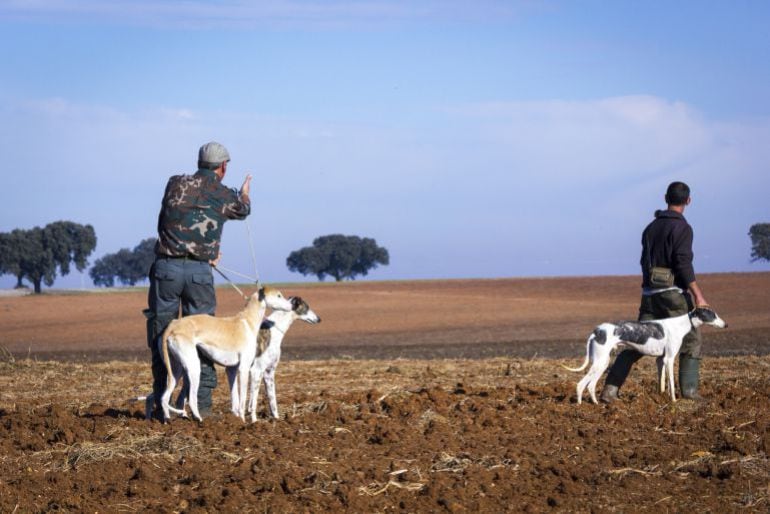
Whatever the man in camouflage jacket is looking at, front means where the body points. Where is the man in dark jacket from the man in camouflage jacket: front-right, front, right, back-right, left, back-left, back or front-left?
front-right

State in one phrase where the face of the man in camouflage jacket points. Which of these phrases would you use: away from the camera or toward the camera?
away from the camera

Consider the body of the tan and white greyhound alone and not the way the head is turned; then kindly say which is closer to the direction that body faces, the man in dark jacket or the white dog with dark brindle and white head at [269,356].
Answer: the man in dark jacket

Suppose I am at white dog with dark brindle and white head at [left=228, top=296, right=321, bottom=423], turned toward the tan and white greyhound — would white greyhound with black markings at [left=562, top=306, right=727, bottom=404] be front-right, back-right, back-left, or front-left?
back-left

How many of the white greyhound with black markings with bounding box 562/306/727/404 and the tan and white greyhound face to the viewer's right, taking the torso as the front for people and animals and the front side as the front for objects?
2

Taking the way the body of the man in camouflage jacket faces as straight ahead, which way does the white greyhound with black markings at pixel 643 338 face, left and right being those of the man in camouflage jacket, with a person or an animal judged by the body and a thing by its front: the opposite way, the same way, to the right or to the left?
to the right

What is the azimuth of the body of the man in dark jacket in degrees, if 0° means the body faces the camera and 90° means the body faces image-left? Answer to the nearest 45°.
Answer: approximately 225°

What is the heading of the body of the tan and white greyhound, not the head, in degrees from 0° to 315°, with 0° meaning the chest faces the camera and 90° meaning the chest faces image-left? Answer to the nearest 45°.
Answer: approximately 270°

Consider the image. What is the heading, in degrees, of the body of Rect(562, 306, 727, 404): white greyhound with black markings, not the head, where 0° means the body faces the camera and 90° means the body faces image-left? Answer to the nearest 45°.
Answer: approximately 270°

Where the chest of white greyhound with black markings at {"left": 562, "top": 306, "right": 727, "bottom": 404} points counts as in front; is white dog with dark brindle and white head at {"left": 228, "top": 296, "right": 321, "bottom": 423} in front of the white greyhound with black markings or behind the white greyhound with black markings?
behind

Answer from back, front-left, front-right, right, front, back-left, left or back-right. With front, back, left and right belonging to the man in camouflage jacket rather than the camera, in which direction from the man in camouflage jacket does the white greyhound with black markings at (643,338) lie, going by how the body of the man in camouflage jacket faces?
front-right
